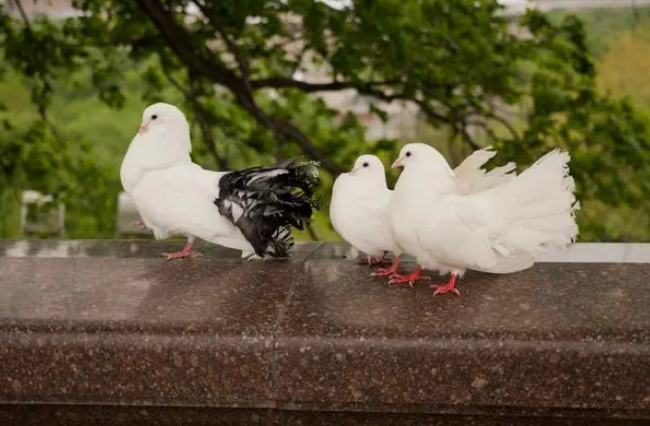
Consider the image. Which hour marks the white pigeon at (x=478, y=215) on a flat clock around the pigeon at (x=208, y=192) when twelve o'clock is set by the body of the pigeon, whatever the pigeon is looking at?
The white pigeon is roughly at 7 o'clock from the pigeon.

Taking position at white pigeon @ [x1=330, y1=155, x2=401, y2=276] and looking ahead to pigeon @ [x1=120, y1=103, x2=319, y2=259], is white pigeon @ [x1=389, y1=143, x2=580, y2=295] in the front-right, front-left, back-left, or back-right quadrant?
back-left

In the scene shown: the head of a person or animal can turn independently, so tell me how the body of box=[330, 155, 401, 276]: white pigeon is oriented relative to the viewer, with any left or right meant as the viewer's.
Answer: facing the viewer and to the left of the viewer

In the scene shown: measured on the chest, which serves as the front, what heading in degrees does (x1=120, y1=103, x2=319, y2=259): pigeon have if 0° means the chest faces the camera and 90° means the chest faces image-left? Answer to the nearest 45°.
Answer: approximately 90°

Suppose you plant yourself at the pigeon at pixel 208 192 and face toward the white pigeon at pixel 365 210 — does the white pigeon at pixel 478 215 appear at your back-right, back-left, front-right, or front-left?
front-right

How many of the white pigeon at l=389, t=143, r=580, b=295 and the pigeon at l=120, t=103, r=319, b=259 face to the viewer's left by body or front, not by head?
2

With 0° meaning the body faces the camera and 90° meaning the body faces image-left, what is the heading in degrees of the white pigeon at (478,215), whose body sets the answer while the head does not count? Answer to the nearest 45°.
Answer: approximately 90°
